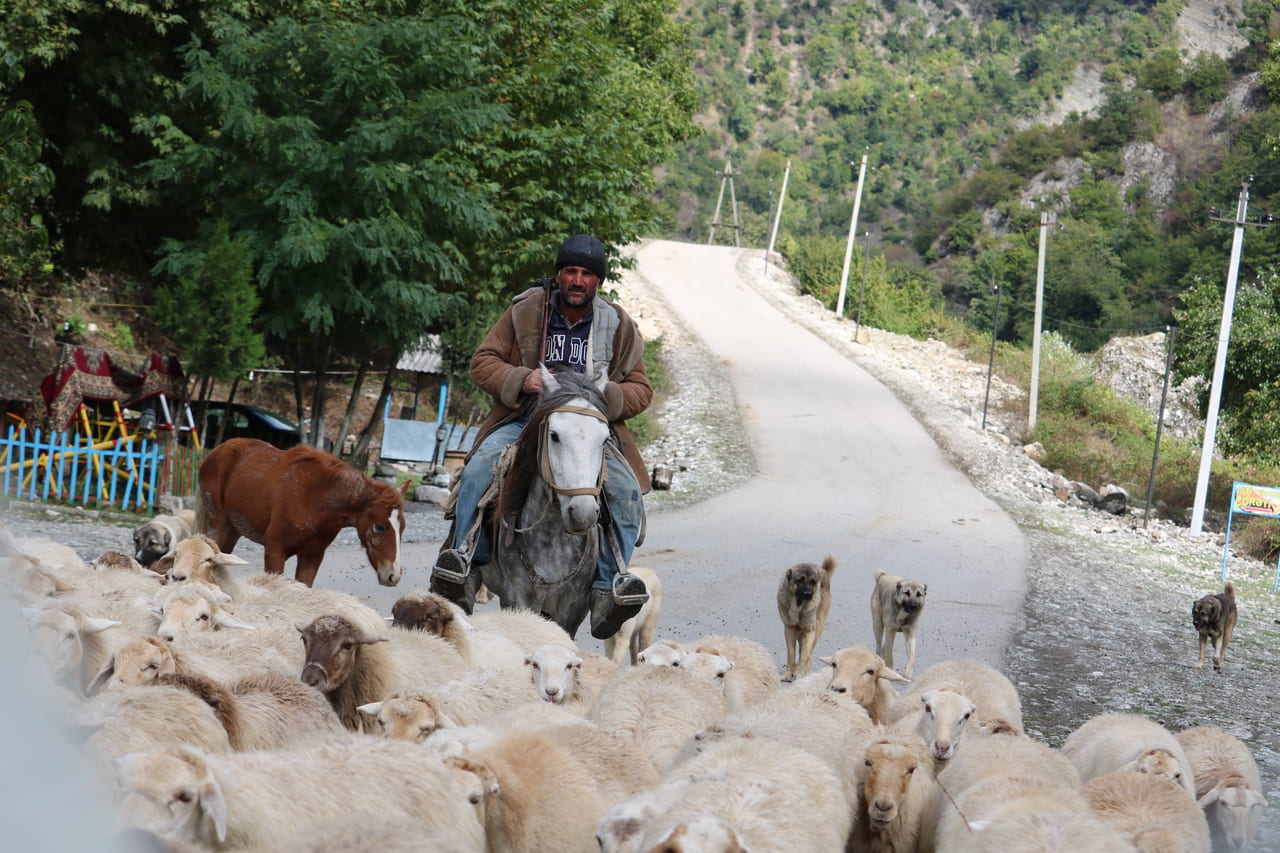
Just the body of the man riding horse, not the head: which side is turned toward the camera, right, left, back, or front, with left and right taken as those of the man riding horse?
front

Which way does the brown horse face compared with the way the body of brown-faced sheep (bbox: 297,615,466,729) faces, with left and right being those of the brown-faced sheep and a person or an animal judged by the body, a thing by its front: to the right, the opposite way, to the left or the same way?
to the left

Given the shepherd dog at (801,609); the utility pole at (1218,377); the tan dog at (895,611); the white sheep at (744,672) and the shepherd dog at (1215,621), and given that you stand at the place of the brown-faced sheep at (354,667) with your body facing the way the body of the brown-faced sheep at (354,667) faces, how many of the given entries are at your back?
5

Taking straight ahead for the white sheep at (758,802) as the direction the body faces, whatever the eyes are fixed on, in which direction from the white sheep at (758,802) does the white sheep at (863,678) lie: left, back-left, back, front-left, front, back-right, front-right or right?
back-right

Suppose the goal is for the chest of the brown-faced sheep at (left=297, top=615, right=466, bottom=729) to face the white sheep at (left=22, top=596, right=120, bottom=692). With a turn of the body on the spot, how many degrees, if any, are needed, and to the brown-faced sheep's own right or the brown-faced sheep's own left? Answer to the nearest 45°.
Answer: approximately 45° to the brown-faced sheep's own right

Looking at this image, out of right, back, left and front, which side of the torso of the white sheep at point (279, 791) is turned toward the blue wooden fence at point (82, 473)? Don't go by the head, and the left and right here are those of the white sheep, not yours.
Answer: right

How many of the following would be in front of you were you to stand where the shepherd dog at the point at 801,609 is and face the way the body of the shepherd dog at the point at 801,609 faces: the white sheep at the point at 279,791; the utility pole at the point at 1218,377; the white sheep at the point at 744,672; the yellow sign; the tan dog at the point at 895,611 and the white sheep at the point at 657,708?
3

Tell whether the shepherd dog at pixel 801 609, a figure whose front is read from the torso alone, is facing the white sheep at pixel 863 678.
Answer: yes

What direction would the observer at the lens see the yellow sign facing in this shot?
facing the viewer

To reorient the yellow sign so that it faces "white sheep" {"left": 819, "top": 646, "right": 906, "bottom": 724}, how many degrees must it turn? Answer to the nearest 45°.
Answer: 0° — it already faces it

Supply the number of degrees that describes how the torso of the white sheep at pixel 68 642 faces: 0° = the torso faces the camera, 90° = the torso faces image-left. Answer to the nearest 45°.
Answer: approximately 45°

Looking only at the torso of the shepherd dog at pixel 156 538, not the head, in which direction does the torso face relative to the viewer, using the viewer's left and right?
facing the viewer and to the left of the viewer

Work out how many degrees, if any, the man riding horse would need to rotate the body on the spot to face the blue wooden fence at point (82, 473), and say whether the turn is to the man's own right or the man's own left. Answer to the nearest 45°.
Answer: approximately 135° to the man's own right

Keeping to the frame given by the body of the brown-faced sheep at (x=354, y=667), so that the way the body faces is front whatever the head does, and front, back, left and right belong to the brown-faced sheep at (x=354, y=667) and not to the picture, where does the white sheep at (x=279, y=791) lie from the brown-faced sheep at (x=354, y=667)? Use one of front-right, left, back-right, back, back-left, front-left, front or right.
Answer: front-left

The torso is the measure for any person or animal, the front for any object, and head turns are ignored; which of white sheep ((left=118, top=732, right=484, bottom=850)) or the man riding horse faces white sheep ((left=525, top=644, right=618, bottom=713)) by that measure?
the man riding horse

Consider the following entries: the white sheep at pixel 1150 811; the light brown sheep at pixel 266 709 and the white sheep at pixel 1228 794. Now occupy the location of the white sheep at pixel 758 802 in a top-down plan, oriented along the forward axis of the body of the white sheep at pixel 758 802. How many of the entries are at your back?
2

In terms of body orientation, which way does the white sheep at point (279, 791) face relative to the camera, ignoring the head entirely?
to the viewer's left
